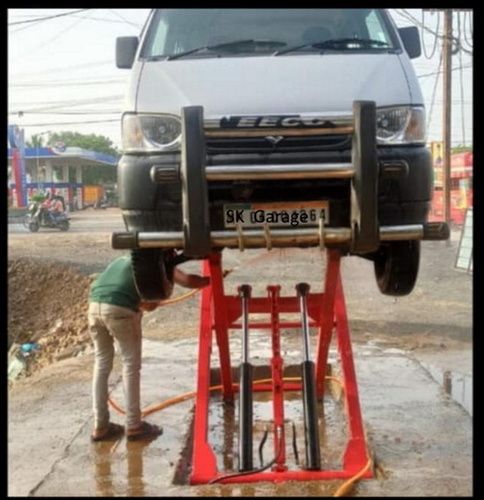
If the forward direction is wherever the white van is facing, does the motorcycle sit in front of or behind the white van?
behind

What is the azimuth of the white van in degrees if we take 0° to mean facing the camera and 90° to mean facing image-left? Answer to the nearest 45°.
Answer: approximately 0°

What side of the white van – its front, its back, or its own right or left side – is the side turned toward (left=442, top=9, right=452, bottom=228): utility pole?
back
